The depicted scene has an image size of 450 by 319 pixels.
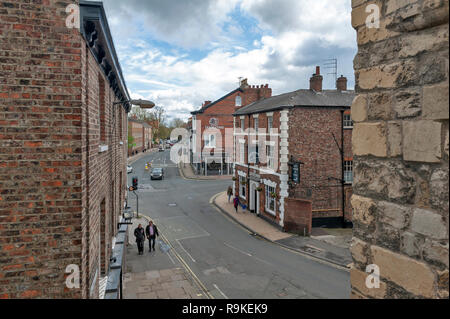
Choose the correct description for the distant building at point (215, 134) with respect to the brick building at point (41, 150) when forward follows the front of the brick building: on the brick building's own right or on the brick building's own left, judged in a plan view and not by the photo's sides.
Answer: on the brick building's own left

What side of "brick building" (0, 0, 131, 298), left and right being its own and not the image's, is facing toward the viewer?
right
